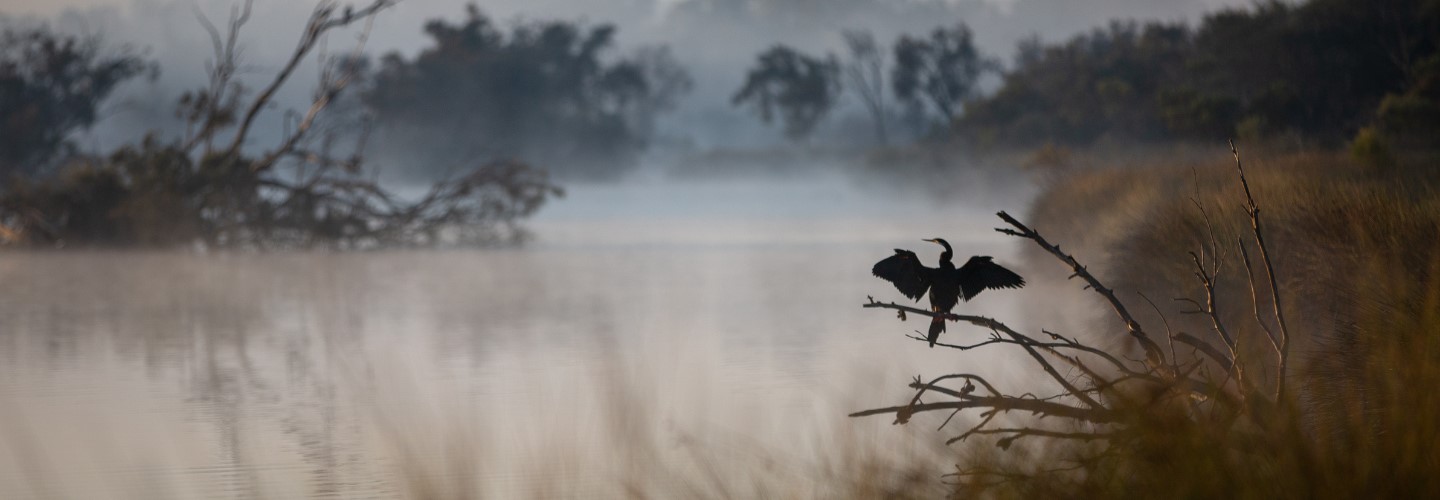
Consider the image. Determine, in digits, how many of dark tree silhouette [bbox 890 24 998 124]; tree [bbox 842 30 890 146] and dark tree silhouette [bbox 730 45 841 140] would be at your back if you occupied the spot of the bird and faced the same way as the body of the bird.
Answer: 3

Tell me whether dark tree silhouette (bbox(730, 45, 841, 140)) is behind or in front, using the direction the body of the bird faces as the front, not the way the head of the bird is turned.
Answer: behind

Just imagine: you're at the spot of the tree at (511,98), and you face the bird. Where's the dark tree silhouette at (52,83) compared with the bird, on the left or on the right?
right

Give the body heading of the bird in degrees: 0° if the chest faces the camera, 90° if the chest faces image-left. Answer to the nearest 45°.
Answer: approximately 0°

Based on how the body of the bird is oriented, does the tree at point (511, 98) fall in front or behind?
behind

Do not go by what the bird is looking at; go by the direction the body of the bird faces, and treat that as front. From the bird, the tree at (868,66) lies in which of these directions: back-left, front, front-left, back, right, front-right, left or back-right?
back

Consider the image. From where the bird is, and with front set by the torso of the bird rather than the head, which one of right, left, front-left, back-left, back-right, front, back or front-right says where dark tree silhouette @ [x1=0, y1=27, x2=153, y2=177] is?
back-right

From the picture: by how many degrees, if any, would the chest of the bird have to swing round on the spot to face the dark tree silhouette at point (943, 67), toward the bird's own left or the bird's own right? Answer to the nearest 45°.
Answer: approximately 180°

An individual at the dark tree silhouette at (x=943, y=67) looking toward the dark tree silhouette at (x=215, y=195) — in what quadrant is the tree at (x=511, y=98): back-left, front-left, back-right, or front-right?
front-right
